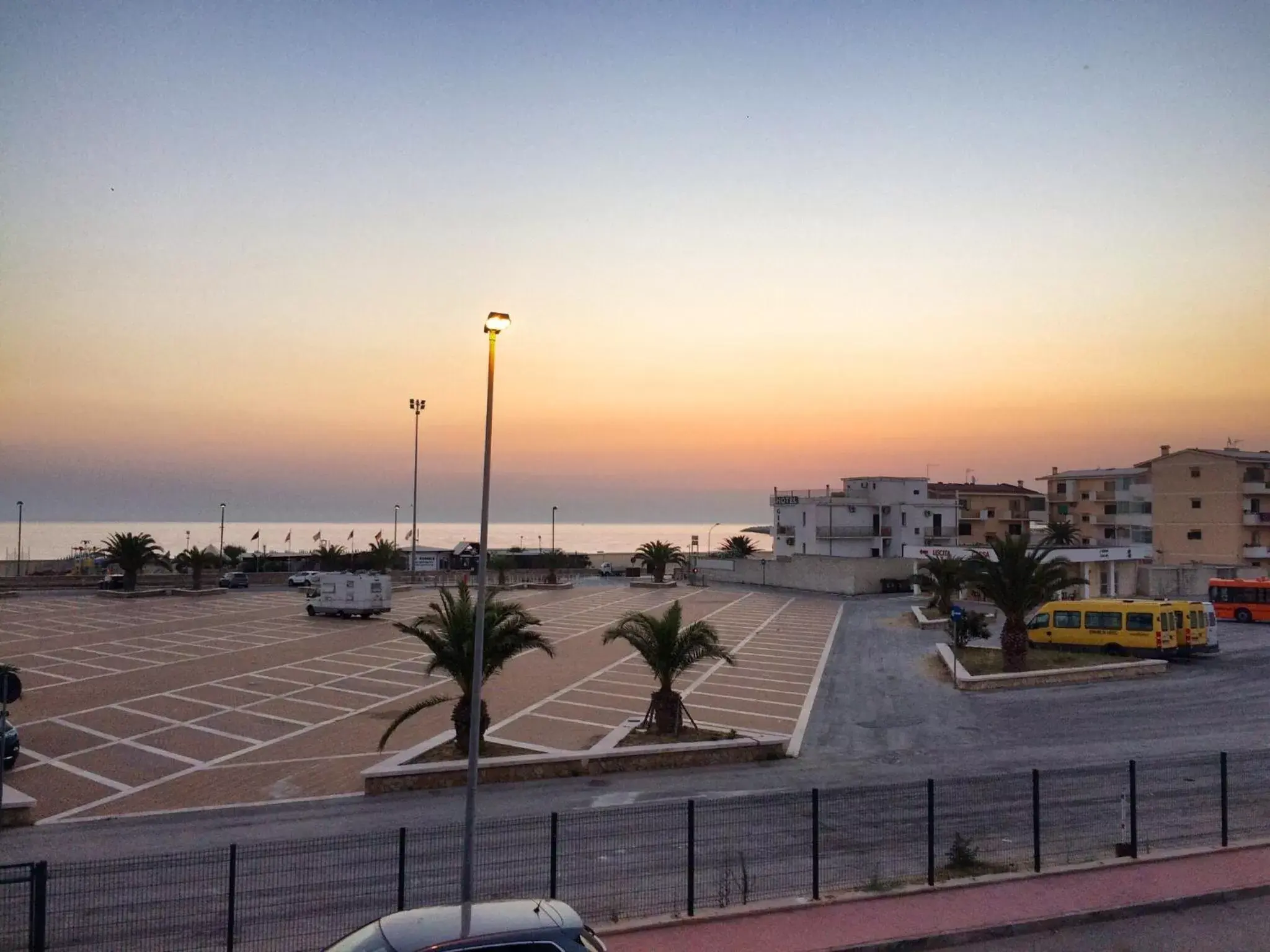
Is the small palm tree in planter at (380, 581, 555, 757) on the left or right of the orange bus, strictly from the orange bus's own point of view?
on its left

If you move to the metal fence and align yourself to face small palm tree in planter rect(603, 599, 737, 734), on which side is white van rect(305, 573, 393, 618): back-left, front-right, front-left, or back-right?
front-left

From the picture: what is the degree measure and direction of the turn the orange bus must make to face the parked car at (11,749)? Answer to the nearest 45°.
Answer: approximately 45° to its left

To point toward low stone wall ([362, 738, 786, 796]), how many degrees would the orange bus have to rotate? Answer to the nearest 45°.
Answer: approximately 90° to its left

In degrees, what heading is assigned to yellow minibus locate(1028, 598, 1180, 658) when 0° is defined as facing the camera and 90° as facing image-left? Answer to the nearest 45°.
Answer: approximately 135°

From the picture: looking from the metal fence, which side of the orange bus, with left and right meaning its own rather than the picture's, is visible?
left

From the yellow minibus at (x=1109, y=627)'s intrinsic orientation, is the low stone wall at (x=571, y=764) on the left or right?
on its left

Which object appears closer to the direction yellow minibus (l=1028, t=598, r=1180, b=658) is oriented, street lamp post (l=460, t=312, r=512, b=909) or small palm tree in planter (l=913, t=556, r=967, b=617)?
the small palm tree in planter

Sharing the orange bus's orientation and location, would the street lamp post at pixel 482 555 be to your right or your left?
on your left

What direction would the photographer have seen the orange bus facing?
facing to the left of the viewer

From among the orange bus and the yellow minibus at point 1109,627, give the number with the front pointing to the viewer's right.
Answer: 0

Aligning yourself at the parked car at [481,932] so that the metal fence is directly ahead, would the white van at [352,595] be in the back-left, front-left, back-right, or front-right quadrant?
front-left

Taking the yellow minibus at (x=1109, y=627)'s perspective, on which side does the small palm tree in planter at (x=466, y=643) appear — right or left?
on its left
